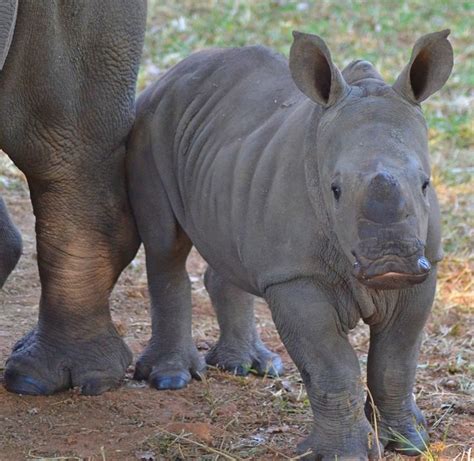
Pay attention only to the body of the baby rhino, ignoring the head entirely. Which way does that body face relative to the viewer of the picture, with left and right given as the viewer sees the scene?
facing the viewer and to the right of the viewer
